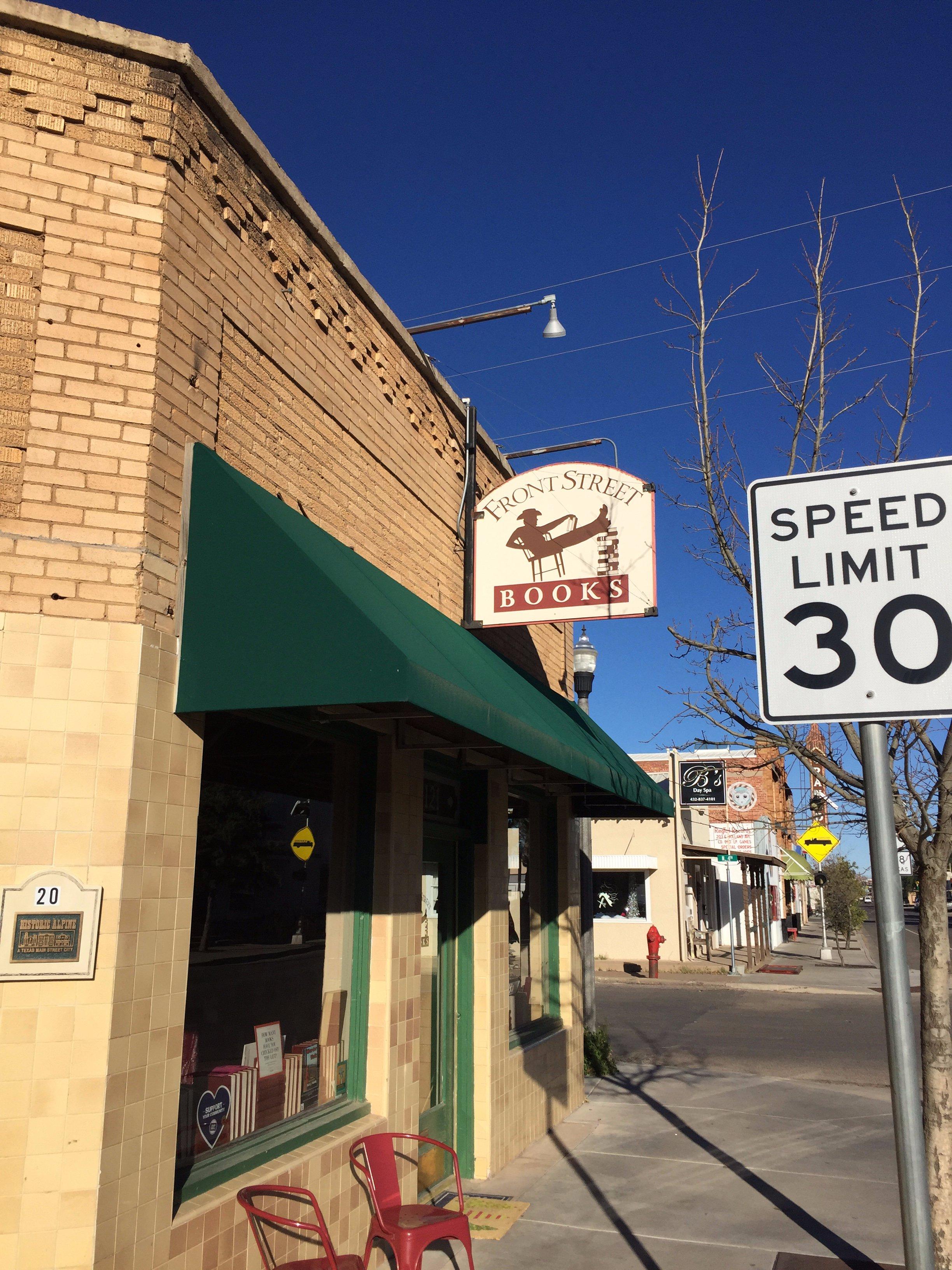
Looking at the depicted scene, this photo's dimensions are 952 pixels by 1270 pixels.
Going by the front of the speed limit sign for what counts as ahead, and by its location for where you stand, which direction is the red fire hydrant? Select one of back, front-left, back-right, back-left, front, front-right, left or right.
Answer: back

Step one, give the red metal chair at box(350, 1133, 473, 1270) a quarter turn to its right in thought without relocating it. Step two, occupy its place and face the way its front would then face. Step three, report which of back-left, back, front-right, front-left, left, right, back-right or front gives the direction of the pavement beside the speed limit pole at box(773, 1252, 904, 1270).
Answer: back-left

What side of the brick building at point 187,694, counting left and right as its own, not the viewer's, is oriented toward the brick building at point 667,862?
left

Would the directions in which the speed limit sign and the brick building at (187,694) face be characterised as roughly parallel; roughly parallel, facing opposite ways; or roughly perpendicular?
roughly perpendicular

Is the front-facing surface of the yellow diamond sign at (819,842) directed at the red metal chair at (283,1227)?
yes

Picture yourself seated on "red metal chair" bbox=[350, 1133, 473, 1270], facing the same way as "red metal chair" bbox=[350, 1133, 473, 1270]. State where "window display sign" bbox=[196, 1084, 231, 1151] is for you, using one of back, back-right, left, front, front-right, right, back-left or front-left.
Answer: right

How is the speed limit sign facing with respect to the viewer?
toward the camera

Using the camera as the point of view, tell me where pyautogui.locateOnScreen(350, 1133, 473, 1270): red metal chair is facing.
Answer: facing the viewer and to the right of the viewer
